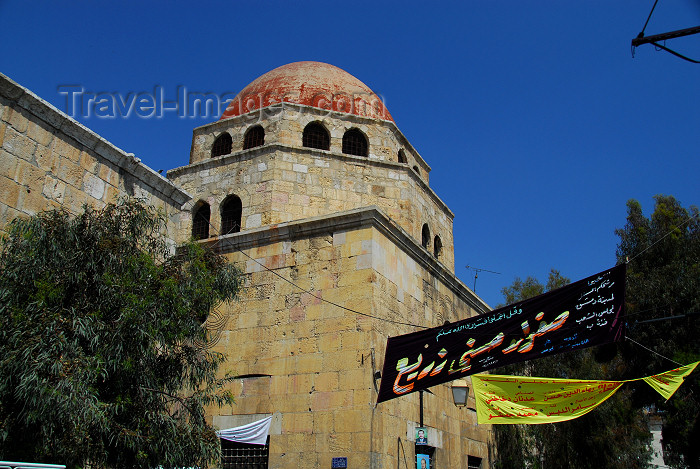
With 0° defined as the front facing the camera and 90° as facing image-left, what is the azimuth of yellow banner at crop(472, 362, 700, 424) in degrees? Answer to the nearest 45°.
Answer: approximately 0°

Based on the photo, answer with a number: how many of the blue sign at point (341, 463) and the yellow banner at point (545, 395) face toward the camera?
2

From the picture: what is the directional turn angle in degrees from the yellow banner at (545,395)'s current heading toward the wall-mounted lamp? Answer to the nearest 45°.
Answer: approximately 135° to its right

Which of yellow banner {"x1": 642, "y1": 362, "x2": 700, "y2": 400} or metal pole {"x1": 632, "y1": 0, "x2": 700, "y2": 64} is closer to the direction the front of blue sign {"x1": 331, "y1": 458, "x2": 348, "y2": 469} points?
the metal pole

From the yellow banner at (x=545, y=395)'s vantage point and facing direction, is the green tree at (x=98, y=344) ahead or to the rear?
ahead

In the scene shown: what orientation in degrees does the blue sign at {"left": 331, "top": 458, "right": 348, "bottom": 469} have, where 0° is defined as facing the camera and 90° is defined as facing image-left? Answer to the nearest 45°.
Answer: approximately 0°

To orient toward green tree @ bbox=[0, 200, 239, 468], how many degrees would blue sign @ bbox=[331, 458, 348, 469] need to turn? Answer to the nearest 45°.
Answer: approximately 45° to its right

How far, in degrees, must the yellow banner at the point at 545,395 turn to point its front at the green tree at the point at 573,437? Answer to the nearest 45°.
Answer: approximately 180°

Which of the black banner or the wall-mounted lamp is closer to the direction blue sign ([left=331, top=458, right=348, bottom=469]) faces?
the black banner
